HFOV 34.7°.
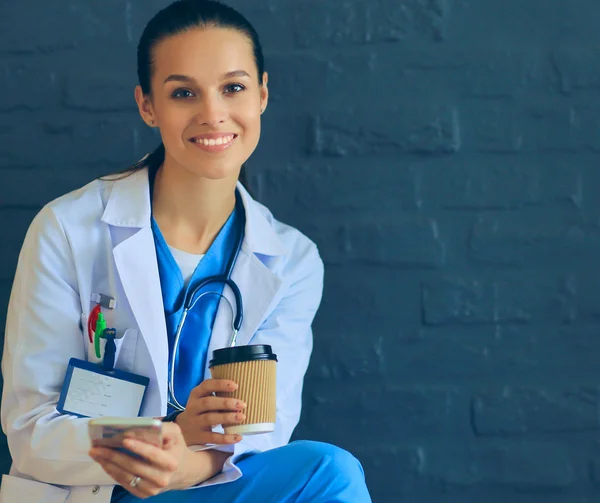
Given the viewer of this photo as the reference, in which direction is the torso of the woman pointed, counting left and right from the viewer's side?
facing the viewer and to the right of the viewer

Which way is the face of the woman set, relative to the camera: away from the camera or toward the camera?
toward the camera
